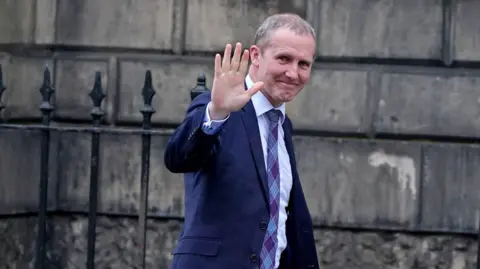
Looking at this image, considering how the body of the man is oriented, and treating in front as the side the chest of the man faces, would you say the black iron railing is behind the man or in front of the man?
behind

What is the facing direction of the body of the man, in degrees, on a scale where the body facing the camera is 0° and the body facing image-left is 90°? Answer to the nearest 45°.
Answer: approximately 315°
